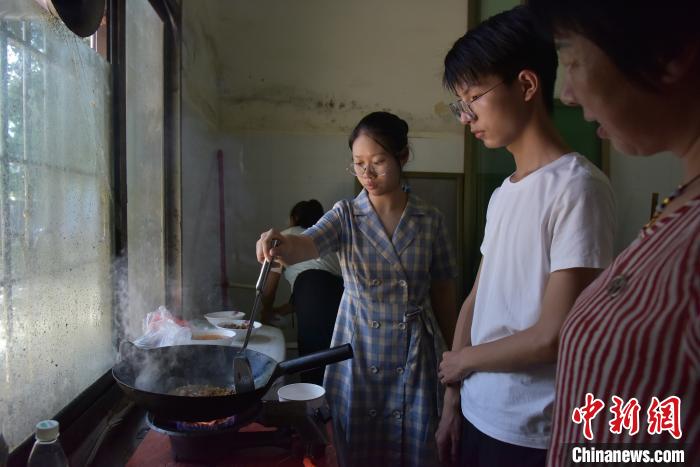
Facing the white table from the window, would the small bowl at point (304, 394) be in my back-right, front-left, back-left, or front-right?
front-right

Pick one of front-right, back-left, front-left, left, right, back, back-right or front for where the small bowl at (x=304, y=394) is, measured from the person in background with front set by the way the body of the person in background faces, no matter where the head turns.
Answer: back-left

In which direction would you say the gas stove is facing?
to the viewer's right

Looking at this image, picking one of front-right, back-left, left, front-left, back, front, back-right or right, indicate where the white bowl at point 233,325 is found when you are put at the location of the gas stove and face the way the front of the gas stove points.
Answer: left

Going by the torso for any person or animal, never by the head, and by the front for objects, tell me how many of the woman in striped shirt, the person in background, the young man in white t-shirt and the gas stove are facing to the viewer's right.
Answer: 1

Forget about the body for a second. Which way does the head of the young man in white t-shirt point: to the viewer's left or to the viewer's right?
to the viewer's left

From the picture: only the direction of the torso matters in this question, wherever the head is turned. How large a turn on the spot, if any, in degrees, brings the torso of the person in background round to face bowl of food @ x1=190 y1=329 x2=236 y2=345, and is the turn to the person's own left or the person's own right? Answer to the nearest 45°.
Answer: approximately 90° to the person's own left

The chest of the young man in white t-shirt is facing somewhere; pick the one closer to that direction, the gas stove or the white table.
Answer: the gas stove

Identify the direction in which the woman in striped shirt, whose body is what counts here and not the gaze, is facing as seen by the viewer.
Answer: to the viewer's left

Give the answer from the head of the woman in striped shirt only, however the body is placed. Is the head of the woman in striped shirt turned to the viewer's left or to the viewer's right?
to the viewer's left

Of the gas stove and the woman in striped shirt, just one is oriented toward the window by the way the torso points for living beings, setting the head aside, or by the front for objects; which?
the woman in striped shirt

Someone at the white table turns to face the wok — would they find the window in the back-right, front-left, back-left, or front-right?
front-right

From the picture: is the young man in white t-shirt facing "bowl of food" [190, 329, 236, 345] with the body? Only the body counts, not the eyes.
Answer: no
